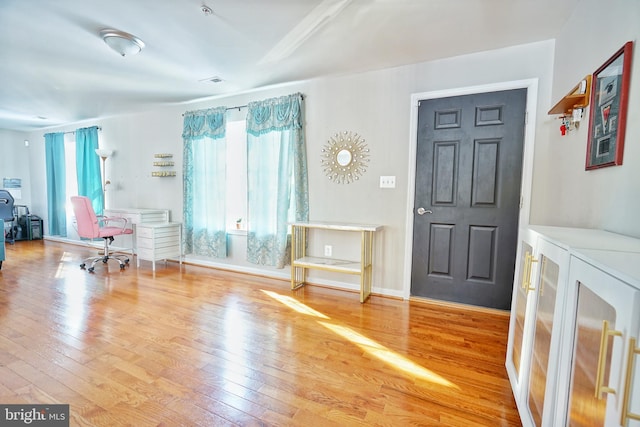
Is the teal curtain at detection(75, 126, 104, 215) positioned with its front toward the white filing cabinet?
no

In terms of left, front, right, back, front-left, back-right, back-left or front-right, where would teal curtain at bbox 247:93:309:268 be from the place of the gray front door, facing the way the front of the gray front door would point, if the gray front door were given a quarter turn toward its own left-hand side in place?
back

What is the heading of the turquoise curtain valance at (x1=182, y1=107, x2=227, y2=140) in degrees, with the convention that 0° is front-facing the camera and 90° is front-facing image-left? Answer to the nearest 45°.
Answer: approximately 45°

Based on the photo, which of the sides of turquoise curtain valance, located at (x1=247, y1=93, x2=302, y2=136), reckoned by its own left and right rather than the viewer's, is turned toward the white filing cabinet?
right

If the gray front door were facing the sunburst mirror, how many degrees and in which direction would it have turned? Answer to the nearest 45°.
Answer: approximately 90° to its right

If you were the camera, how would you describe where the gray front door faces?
facing the viewer

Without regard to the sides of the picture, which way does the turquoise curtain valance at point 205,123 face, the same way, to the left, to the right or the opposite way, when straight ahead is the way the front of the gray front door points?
the same way

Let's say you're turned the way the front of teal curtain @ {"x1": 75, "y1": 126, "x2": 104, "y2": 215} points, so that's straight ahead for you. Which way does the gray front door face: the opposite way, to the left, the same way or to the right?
the same way

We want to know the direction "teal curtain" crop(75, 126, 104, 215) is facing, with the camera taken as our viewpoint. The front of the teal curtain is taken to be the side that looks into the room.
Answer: facing the viewer and to the left of the viewer

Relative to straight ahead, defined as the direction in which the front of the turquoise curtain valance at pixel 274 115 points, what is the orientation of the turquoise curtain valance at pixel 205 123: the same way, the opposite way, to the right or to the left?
the same way

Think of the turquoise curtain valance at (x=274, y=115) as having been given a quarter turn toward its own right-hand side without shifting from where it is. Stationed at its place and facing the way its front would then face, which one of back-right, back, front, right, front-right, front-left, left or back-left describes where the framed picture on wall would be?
back

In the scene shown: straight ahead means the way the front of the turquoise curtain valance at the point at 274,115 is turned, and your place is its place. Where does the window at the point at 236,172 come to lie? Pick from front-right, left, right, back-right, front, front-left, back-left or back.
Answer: right

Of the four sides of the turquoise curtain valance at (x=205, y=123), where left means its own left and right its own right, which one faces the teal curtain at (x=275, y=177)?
left

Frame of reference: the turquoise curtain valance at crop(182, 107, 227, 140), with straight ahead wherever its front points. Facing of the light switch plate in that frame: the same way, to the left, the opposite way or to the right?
the same way

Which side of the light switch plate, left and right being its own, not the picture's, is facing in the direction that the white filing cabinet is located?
right

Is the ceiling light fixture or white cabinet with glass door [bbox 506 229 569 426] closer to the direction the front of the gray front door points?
the white cabinet with glass door

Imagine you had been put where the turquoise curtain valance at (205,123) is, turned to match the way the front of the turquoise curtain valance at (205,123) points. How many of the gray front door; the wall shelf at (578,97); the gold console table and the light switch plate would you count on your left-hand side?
4

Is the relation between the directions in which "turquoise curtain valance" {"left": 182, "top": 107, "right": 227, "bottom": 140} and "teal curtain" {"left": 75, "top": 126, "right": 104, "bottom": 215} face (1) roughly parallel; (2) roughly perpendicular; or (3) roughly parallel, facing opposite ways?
roughly parallel

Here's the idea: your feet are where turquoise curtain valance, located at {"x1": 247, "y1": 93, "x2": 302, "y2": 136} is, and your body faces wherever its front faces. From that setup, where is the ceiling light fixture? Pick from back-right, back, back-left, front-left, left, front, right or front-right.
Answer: front

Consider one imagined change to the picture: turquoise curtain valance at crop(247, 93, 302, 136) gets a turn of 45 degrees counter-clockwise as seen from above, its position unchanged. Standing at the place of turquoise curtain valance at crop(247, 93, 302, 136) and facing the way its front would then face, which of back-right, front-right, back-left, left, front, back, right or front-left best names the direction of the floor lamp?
back-right
